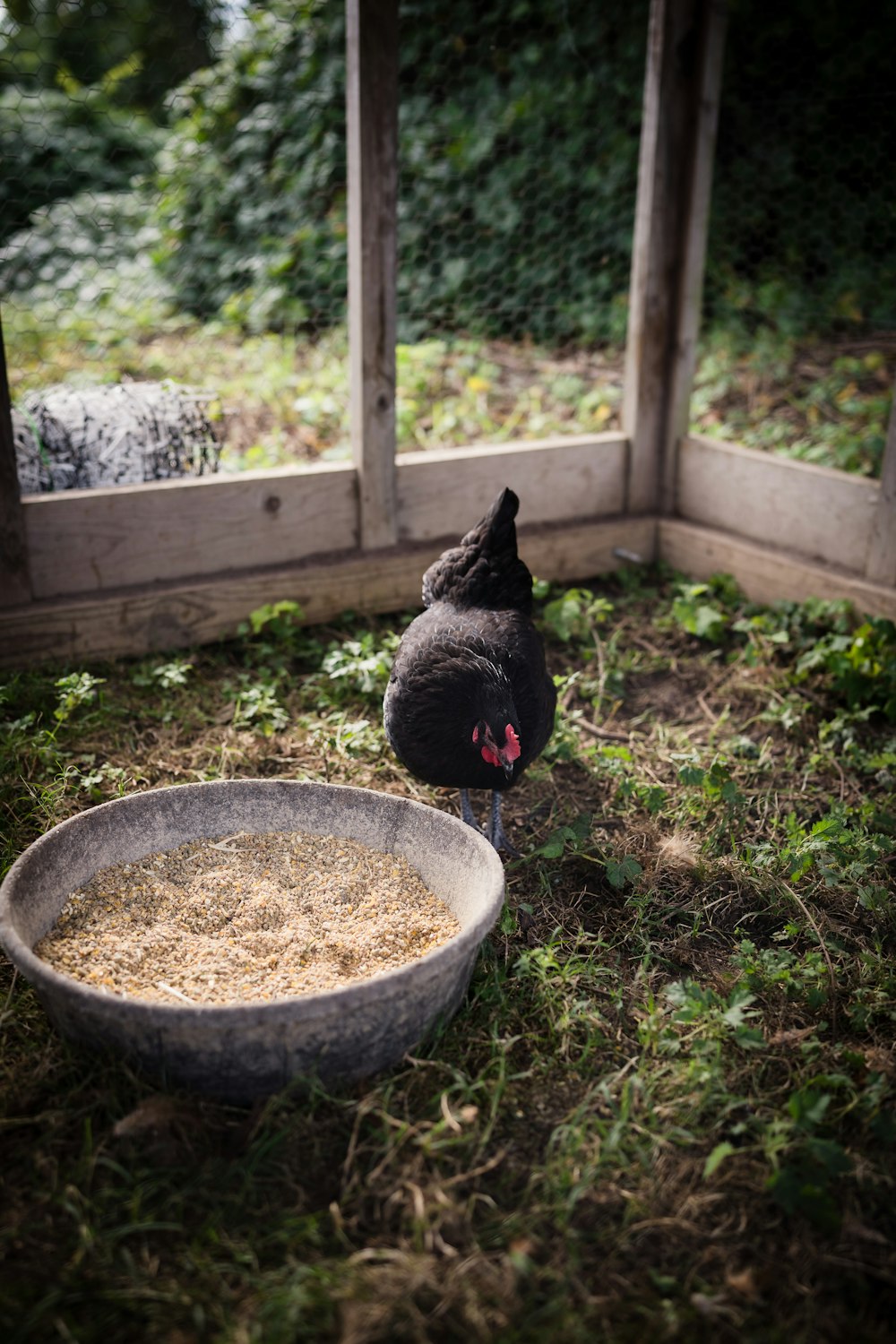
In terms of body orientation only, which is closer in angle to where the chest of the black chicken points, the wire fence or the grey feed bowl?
the grey feed bowl

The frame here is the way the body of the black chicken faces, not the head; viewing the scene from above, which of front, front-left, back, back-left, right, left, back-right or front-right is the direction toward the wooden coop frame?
back

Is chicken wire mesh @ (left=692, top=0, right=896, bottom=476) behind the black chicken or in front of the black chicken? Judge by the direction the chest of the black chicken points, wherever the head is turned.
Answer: behind

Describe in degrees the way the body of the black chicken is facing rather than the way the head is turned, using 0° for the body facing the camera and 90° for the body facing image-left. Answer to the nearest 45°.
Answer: approximately 0°

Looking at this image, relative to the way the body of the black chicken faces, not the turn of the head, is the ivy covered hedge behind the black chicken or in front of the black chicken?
behind

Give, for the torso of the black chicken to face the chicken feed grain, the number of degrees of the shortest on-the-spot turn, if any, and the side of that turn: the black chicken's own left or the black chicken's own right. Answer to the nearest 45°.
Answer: approximately 45° to the black chicken's own right

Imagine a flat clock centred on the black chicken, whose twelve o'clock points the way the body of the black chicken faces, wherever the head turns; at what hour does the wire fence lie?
The wire fence is roughly at 6 o'clock from the black chicken.

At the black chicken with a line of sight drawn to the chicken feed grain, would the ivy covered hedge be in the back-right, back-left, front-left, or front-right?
back-right

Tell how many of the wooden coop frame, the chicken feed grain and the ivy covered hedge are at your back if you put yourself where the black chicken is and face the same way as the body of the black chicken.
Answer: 2
